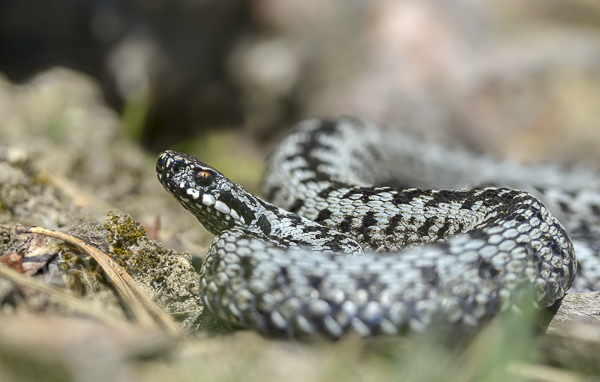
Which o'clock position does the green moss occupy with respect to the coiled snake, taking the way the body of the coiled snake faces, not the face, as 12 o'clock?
The green moss is roughly at 12 o'clock from the coiled snake.

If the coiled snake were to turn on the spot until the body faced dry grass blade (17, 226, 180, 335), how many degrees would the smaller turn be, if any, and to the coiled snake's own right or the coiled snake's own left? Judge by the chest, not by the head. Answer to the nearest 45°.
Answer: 0° — it already faces it

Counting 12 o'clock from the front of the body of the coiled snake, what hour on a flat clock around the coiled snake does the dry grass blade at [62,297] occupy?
The dry grass blade is roughly at 11 o'clock from the coiled snake.

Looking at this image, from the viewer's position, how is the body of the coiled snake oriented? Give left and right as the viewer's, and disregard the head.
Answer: facing to the left of the viewer
